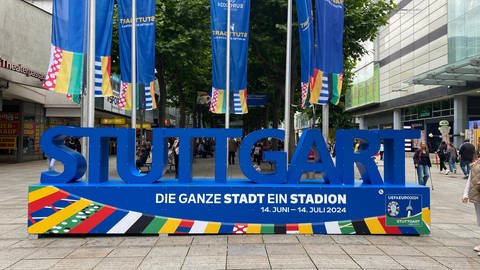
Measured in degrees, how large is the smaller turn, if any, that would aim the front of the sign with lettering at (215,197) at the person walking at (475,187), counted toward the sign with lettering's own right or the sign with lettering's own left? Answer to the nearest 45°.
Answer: approximately 90° to the sign with lettering's own left

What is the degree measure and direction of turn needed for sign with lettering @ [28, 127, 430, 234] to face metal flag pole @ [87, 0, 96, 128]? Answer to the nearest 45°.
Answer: approximately 135° to its right

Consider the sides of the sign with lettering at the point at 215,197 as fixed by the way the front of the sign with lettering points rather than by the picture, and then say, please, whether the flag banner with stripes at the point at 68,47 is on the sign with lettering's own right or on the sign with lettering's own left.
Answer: on the sign with lettering's own right

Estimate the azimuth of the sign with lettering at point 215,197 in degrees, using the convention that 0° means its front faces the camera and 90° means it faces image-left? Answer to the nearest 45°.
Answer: approximately 0°

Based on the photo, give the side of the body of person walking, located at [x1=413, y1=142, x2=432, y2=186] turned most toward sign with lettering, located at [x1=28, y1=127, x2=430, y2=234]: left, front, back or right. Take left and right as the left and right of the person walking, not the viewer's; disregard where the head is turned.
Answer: front

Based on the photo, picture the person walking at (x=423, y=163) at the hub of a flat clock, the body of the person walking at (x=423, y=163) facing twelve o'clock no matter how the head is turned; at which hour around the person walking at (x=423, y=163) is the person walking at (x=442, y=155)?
the person walking at (x=442, y=155) is roughly at 6 o'clock from the person walking at (x=423, y=163).

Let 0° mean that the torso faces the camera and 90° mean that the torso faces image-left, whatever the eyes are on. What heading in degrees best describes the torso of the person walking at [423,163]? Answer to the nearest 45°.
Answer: approximately 0°

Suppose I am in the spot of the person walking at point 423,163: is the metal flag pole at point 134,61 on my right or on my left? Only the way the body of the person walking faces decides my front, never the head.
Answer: on my right

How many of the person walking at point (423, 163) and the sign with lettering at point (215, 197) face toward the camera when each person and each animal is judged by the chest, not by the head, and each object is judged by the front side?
2
